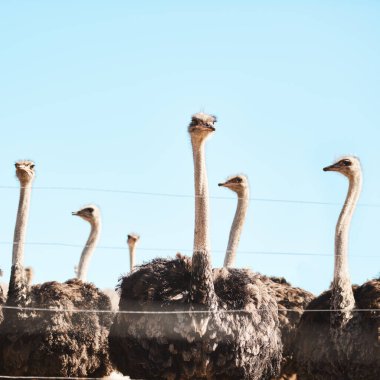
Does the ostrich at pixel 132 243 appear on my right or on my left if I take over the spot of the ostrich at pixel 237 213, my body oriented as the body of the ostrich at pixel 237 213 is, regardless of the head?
on my right

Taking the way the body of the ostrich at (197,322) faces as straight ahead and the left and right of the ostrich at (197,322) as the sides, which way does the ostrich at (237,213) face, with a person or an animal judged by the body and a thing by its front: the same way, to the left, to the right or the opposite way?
to the right

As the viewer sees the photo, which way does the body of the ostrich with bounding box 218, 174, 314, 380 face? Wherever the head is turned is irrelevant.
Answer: to the viewer's left

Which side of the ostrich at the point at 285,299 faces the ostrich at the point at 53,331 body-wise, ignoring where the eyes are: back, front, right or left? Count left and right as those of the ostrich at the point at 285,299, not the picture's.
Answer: front
